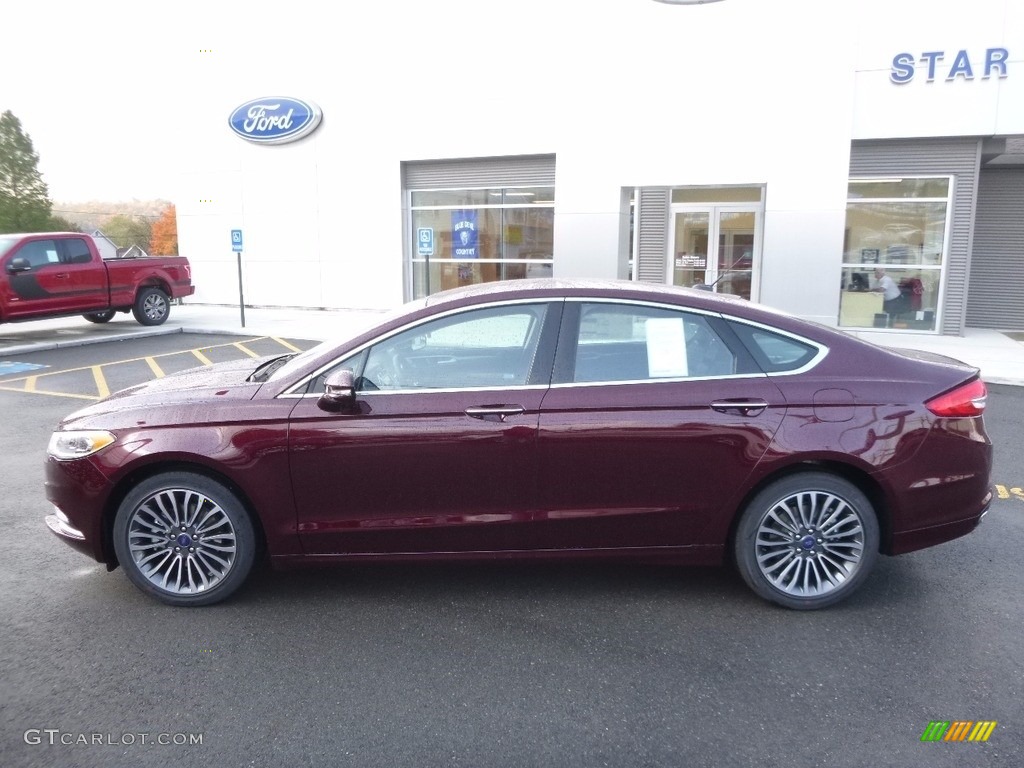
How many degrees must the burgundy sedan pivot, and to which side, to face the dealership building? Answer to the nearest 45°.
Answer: approximately 90° to its right

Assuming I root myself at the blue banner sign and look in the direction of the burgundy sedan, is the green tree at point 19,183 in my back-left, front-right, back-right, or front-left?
back-right

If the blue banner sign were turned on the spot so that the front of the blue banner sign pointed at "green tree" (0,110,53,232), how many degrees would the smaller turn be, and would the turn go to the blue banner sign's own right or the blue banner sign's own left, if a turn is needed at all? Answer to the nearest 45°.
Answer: approximately 135° to the blue banner sign's own right

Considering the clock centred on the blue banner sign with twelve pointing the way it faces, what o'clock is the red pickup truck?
The red pickup truck is roughly at 2 o'clock from the blue banner sign.

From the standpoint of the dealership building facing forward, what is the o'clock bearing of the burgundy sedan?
The burgundy sedan is roughly at 12 o'clock from the dealership building.

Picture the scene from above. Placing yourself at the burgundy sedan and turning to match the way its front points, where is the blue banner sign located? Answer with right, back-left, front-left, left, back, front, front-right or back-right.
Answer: right

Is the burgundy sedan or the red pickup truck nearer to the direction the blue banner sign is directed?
the burgundy sedan

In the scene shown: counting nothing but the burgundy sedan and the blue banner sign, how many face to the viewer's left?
1

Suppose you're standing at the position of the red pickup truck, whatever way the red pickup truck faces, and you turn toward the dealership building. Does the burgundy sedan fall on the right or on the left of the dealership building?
right

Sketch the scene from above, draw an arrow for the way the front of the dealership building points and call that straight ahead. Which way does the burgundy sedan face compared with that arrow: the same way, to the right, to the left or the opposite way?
to the right

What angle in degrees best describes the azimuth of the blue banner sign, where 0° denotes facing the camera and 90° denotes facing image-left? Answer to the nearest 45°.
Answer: approximately 0°

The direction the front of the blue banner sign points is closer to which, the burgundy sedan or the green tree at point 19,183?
the burgundy sedan

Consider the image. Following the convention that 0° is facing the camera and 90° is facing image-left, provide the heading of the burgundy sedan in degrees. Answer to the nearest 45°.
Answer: approximately 90°

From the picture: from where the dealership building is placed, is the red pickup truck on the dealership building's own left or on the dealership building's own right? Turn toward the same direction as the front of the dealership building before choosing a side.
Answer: on the dealership building's own right

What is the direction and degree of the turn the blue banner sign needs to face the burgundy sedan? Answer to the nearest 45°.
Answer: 0° — it already faces it

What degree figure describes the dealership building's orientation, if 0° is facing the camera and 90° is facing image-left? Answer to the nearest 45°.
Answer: approximately 0°

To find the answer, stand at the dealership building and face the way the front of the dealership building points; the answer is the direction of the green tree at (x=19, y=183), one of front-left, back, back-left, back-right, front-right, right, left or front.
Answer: back-right
